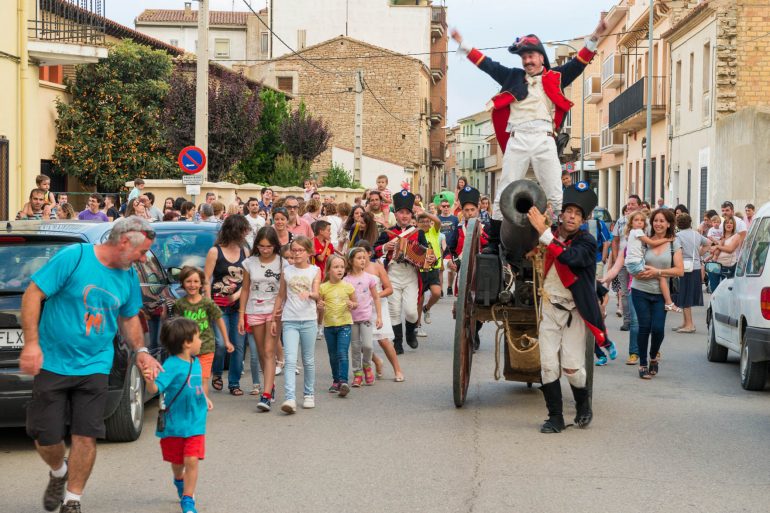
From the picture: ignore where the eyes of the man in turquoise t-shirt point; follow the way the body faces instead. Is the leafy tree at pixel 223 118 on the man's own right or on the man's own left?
on the man's own left

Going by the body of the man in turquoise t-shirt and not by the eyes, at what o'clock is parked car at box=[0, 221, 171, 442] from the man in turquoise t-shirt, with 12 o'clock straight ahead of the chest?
The parked car is roughly at 7 o'clock from the man in turquoise t-shirt.

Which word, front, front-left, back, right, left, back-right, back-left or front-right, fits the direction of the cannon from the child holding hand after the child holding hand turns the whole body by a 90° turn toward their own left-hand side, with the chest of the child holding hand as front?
front

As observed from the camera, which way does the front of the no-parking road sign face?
facing the viewer

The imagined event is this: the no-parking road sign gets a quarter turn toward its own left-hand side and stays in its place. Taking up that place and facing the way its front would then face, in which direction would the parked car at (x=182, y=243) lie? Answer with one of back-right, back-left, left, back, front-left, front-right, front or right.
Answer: right

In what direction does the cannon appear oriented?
toward the camera

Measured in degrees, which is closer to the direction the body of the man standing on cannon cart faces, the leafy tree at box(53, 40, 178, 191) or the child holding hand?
the child holding hand
